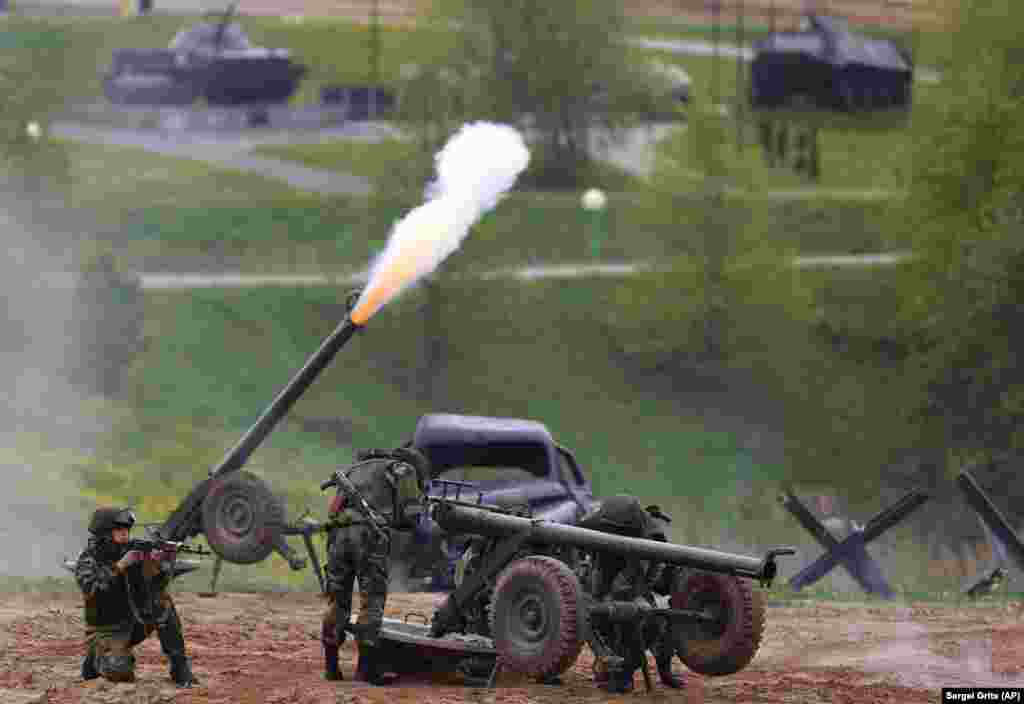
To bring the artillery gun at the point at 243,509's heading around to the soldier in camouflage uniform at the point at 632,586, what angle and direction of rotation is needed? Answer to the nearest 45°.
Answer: approximately 45° to its right

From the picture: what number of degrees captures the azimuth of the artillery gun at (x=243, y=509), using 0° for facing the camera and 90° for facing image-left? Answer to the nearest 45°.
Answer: approximately 270°

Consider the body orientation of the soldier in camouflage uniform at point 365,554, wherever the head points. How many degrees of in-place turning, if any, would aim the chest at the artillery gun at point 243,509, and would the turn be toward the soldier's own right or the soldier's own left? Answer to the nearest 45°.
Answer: approximately 90° to the soldier's own left

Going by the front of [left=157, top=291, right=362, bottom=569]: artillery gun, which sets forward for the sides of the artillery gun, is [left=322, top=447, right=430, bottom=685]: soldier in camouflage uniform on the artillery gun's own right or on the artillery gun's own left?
on the artillery gun's own right

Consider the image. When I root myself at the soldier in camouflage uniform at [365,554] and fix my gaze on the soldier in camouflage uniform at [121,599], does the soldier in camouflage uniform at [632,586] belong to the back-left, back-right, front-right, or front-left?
back-left

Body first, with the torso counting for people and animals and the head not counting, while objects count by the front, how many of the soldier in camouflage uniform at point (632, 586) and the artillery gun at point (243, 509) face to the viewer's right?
2
